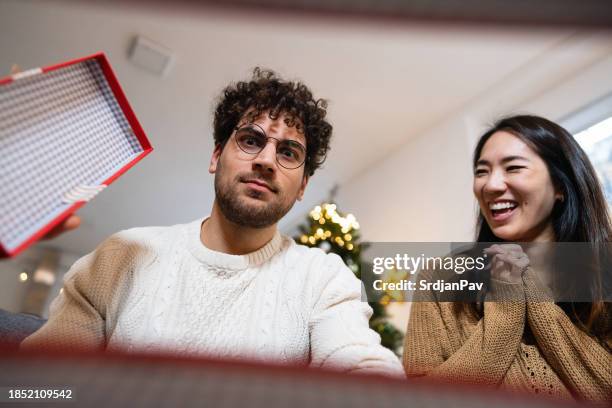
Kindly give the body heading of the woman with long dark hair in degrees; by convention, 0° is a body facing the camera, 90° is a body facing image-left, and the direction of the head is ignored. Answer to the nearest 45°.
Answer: approximately 45°

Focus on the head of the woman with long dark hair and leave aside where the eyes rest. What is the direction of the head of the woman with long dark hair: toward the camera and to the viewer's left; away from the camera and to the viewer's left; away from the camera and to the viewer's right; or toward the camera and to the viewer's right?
toward the camera and to the viewer's left

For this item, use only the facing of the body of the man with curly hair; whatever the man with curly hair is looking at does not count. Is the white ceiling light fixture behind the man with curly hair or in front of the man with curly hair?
behind

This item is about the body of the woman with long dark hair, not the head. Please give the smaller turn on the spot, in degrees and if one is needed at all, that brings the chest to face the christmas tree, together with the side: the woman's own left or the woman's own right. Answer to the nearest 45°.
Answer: approximately 90° to the woman's own right

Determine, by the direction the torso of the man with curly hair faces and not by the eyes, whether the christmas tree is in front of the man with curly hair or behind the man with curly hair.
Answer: behind

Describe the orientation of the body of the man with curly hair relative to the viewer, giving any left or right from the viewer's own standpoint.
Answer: facing the viewer

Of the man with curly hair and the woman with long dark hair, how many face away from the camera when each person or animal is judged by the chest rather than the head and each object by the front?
0

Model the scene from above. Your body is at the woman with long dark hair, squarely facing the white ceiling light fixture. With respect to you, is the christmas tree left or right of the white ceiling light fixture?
right
